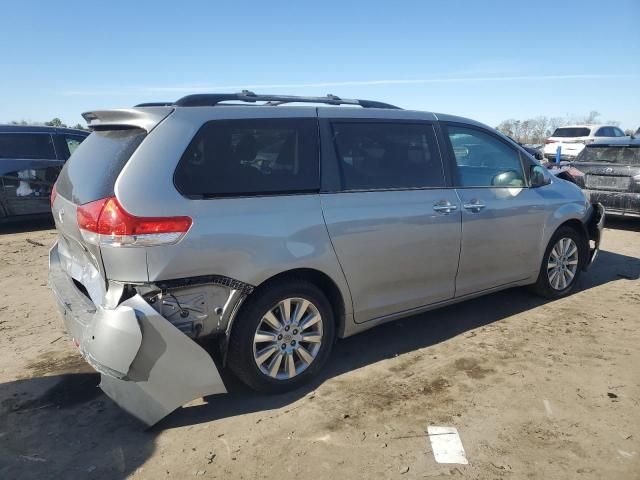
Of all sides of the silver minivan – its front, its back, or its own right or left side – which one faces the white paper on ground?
right

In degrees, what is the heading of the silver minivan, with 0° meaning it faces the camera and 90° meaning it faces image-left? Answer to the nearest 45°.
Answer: approximately 225°

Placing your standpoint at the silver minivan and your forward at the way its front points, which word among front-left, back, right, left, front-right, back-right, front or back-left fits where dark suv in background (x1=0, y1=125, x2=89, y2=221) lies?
left
